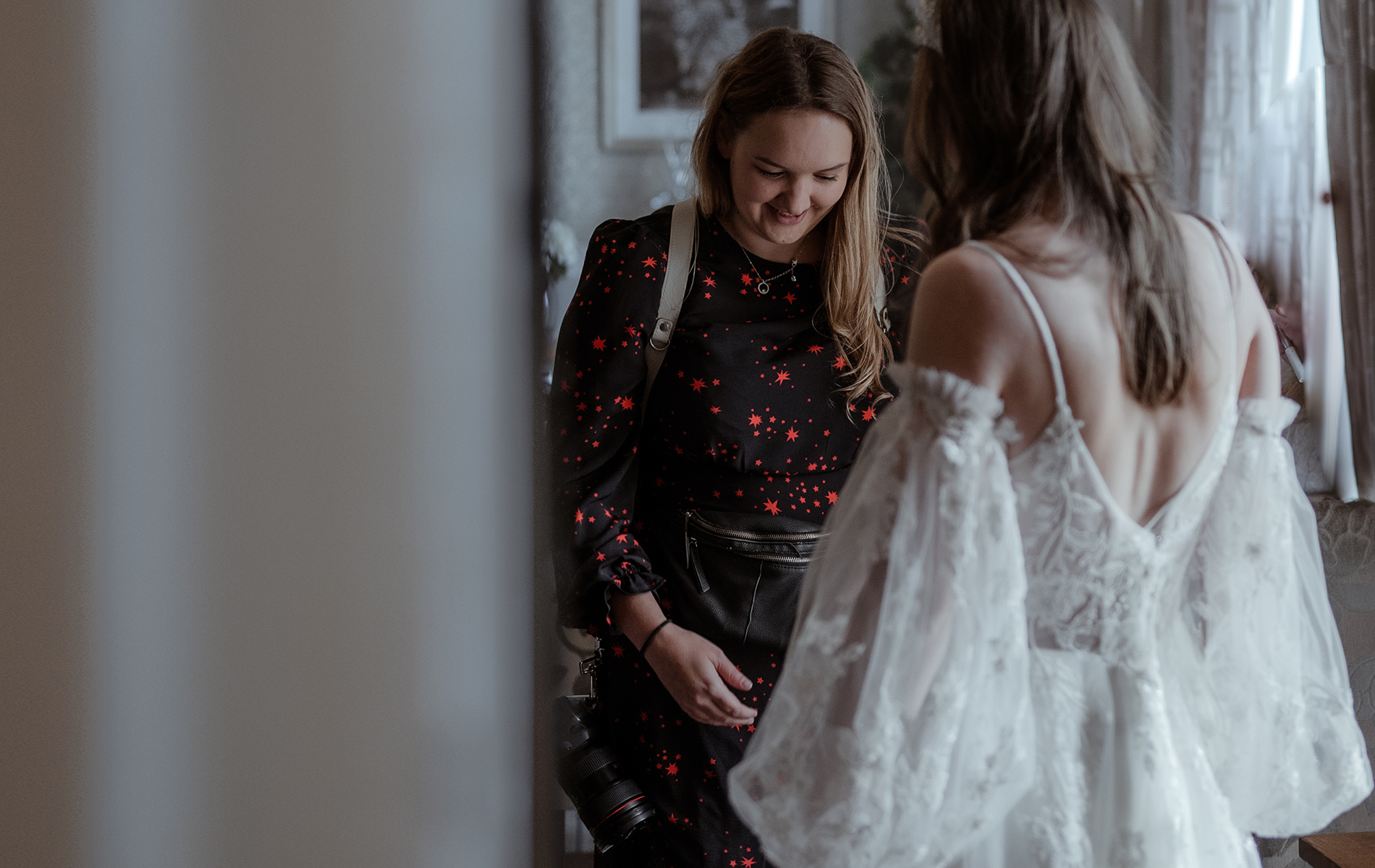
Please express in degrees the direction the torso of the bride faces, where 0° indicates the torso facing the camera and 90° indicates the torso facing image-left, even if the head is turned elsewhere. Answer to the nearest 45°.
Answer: approximately 135°

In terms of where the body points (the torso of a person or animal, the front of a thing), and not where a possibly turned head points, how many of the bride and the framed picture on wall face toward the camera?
1

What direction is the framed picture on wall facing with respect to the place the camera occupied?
facing the viewer

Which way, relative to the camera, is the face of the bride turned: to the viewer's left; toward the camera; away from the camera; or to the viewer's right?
away from the camera

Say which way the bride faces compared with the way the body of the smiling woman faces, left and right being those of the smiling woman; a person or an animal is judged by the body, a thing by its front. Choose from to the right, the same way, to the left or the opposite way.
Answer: the opposite way

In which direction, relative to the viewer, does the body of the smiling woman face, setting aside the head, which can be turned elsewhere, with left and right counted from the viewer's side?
facing the viewer and to the right of the viewer
